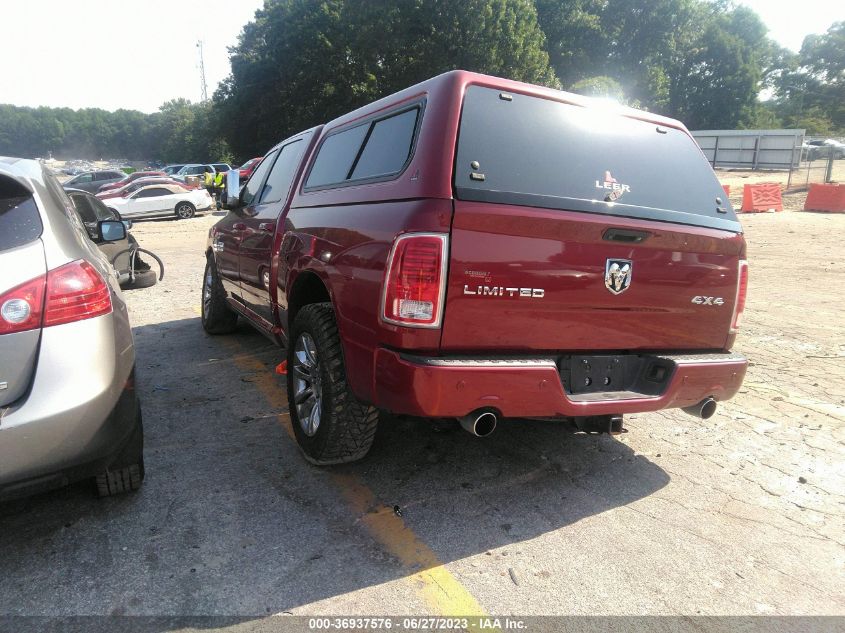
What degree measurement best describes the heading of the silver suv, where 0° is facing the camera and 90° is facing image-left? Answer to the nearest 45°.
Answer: approximately 180°

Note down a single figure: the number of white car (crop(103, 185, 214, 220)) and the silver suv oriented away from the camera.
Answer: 1

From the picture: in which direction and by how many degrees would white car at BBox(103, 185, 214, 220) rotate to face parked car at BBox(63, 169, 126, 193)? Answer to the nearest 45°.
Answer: approximately 90° to its right

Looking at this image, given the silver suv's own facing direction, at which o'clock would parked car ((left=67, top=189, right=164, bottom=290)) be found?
The parked car is roughly at 12 o'clock from the silver suv.

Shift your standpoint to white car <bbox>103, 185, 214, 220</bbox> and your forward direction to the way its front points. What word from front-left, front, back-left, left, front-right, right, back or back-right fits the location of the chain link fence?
back

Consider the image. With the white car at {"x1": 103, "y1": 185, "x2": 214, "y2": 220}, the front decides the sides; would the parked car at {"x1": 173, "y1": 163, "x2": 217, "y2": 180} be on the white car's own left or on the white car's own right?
on the white car's own right

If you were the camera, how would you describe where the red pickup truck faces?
facing away from the viewer and to the left of the viewer

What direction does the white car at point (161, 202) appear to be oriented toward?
to the viewer's left

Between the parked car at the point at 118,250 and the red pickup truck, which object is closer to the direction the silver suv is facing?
the parked car

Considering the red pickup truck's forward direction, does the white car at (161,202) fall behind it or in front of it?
in front

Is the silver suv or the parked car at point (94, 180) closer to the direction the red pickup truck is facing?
the parked car

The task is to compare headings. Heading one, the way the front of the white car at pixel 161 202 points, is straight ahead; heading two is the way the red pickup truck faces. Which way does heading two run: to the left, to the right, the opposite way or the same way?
to the right

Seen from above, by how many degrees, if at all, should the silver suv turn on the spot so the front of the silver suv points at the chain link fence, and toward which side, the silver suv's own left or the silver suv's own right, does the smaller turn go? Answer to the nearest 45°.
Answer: approximately 45° to the silver suv's own right

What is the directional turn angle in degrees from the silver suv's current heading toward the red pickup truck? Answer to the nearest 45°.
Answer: approximately 90° to its right
